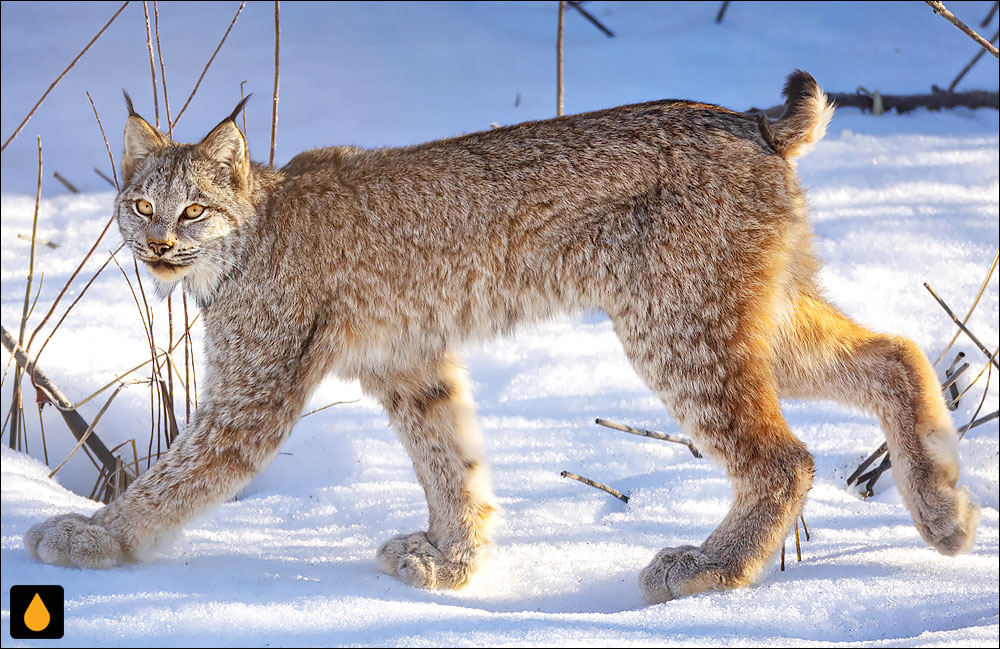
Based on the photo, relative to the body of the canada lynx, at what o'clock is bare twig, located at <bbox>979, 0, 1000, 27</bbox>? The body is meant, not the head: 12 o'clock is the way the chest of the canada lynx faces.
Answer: The bare twig is roughly at 4 o'clock from the canada lynx.

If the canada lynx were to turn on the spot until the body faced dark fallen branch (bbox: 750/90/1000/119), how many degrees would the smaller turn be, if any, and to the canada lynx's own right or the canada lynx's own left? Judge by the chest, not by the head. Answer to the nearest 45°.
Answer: approximately 135° to the canada lynx's own right

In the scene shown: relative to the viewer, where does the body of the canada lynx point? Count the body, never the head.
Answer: to the viewer's left

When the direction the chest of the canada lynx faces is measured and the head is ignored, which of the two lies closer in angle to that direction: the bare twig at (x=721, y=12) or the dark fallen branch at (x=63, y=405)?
the dark fallen branch

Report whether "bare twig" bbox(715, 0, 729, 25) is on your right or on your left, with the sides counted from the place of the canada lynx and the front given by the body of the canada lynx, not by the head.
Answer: on your right
